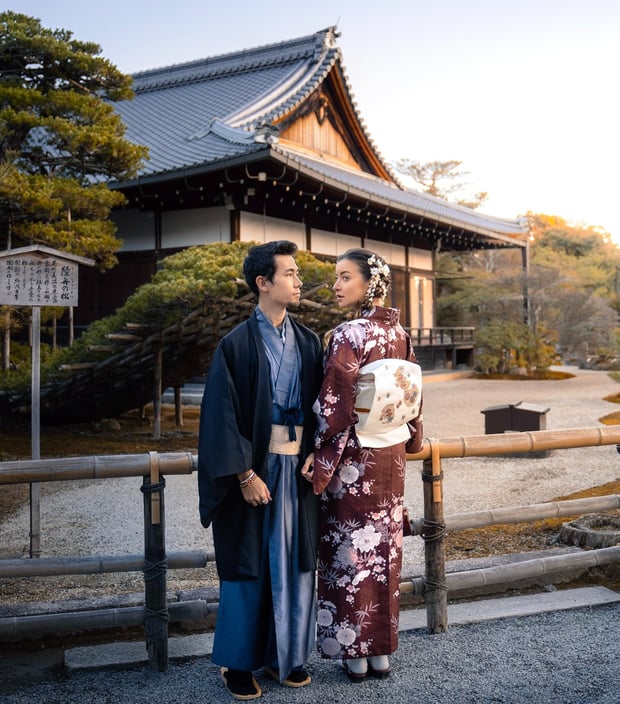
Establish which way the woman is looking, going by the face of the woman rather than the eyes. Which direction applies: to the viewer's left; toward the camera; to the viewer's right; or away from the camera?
to the viewer's left

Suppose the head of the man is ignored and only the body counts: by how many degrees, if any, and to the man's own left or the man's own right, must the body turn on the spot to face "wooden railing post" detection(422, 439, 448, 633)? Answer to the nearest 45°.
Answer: approximately 90° to the man's own left

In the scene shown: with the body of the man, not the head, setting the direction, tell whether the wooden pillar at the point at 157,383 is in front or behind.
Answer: behind

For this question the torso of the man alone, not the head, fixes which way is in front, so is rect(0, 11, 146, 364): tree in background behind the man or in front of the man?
behind

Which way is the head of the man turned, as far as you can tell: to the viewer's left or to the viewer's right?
to the viewer's right
